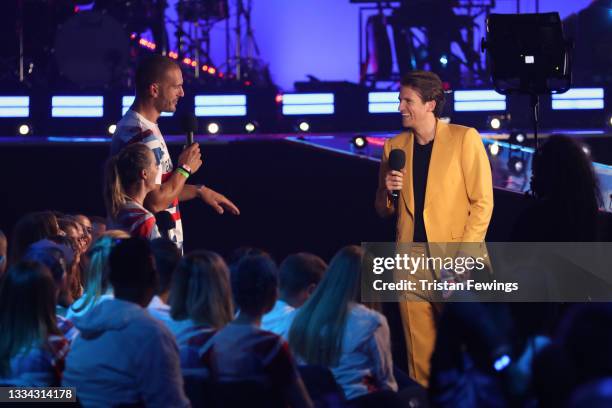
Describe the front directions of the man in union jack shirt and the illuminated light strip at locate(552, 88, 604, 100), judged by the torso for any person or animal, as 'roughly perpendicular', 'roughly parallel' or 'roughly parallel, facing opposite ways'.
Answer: roughly perpendicular

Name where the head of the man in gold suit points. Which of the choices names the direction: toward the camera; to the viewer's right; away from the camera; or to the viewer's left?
to the viewer's left

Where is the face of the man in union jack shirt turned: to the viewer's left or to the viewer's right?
to the viewer's right

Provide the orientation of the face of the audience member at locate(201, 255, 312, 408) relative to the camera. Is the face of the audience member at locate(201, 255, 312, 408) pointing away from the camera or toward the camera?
away from the camera

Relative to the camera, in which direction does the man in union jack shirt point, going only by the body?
to the viewer's right

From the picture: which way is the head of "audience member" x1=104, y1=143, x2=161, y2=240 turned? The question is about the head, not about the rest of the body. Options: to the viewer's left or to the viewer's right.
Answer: to the viewer's right

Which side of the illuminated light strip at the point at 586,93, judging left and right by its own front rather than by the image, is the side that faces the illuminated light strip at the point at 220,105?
right

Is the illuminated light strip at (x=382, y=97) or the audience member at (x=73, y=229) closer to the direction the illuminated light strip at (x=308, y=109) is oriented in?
the audience member

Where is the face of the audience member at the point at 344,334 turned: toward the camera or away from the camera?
away from the camera
